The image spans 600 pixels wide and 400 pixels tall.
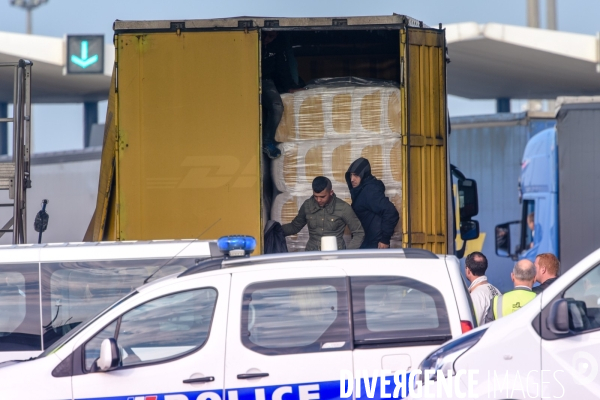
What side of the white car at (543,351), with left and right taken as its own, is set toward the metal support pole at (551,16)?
right

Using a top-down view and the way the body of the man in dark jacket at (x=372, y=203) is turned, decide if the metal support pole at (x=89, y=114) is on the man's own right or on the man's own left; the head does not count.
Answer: on the man's own right

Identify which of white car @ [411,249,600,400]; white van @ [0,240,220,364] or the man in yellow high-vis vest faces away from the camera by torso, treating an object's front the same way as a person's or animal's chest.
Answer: the man in yellow high-vis vest

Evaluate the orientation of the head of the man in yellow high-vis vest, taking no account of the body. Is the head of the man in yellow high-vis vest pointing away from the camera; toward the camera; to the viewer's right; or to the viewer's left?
away from the camera

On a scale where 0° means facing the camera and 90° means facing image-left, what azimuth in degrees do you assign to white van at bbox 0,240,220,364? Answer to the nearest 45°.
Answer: approximately 90°

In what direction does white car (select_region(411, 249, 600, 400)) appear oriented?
to the viewer's left

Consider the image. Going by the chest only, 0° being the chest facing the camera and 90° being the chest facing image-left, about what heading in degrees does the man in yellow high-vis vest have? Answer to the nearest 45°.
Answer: approximately 180°

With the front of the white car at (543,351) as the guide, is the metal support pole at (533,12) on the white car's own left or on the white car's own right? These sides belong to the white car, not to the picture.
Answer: on the white car's own right

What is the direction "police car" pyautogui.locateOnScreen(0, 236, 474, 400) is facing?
to the viewer's left

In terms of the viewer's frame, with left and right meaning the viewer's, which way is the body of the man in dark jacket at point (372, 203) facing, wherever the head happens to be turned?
facing to the left of the viewer

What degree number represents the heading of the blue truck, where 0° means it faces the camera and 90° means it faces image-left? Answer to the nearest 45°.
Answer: approximately 90°

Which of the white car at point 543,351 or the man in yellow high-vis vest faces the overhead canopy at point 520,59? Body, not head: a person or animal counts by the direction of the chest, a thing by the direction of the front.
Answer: the man in yellow high-vis vest
